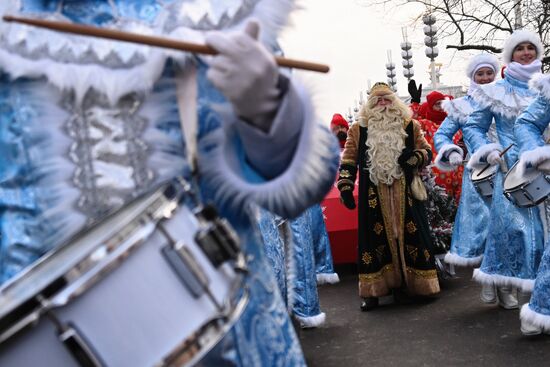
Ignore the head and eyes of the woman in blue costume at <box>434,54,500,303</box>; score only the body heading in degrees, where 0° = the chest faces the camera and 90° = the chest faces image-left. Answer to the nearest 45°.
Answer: approximately 0°

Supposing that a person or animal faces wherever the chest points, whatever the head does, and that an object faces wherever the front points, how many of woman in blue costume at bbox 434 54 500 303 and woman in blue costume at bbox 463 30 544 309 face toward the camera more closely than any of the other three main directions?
2

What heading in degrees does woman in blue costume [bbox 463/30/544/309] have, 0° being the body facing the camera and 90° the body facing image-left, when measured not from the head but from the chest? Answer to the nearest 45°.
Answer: approximately 0°

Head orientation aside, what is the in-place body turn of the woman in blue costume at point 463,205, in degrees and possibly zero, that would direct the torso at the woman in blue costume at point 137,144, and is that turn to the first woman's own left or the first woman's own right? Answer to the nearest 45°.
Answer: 0° — they already face them
